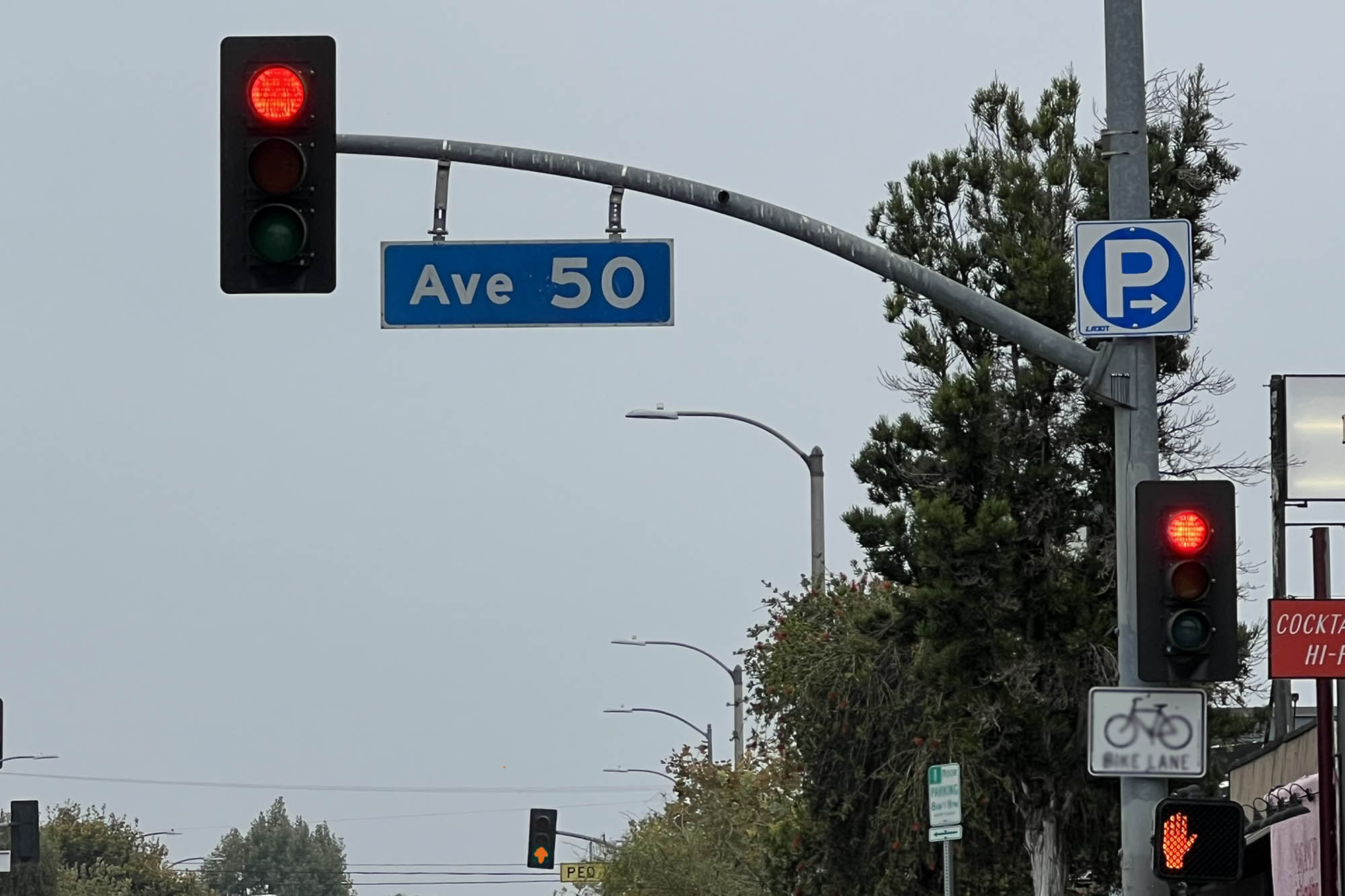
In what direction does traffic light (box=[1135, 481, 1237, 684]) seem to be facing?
toward the camera

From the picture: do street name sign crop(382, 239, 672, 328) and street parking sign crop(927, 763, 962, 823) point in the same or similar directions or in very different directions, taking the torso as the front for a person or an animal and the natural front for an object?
same or similar directions

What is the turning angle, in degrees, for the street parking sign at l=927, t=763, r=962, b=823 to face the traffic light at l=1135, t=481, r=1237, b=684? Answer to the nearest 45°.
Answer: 0° — it already faces it

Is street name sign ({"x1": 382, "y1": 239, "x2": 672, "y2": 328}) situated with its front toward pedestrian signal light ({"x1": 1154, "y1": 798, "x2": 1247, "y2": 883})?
no

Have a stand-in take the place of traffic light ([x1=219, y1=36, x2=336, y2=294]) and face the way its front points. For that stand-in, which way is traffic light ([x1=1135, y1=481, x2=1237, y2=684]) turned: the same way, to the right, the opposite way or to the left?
the same way

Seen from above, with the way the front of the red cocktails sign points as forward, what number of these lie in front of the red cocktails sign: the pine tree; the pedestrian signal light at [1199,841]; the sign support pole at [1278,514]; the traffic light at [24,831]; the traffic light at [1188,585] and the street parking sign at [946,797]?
2

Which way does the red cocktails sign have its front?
toward the camera

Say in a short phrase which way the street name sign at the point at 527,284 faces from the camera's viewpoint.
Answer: facing the viewer

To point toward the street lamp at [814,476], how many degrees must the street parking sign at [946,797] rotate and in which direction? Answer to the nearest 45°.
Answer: approximately 180°

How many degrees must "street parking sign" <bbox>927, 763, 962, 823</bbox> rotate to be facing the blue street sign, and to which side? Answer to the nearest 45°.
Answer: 0° — it already faces it

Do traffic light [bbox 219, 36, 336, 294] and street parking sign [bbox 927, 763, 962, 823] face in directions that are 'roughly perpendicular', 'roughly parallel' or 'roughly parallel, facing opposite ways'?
roughly parallel

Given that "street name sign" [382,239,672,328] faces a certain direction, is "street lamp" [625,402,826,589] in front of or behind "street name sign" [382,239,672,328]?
behind

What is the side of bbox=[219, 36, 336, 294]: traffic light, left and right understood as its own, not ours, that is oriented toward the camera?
front

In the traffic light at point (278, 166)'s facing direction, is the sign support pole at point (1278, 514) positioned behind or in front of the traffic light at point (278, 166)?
behind
